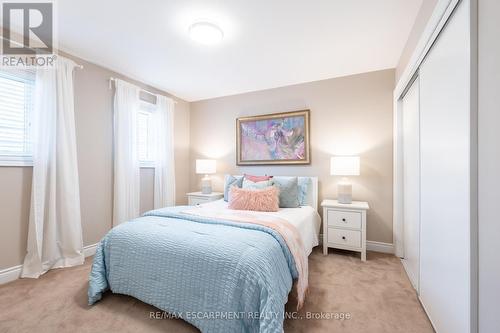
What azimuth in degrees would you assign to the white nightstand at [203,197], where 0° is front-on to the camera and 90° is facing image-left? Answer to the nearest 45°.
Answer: approximately 45°

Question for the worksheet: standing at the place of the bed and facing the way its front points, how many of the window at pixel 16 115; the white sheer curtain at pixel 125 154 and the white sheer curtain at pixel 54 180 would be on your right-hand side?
3

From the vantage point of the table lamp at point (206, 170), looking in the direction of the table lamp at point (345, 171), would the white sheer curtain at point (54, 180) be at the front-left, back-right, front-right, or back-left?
back-right

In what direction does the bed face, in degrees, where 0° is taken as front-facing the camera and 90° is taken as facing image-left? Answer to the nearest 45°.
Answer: approximately 45°

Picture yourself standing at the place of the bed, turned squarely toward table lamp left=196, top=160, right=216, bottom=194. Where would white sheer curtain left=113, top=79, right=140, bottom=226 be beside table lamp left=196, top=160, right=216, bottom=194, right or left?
left

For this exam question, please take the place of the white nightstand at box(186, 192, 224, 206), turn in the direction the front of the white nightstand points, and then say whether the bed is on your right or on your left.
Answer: on your left

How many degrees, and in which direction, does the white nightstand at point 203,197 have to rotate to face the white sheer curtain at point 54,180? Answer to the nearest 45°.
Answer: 0° — it already faces it
